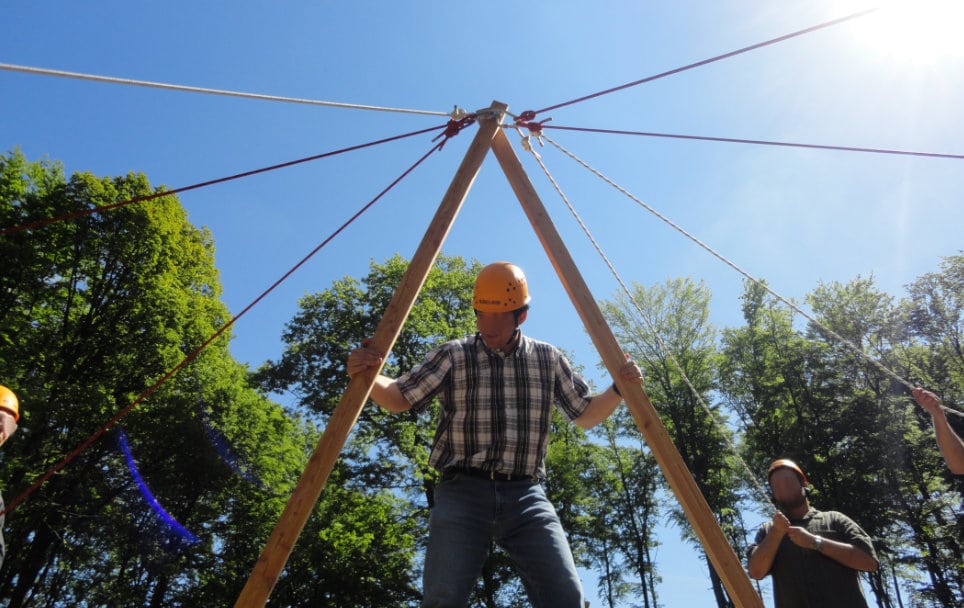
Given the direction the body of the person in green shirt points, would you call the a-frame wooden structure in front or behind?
in front

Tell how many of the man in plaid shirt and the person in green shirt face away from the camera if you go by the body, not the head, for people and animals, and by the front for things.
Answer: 0

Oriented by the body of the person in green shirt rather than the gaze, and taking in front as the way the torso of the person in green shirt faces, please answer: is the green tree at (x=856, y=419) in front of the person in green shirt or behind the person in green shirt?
behind

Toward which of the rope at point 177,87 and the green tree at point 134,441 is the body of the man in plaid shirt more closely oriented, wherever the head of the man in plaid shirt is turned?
the rope

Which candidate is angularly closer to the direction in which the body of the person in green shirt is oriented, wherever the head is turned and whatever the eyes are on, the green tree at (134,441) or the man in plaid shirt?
the man in plaid shirt

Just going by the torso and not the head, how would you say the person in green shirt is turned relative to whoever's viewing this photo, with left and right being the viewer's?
facing the viewer and to the left of the viewer

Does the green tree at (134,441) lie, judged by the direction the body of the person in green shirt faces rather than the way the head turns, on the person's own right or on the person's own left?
on the person's own right

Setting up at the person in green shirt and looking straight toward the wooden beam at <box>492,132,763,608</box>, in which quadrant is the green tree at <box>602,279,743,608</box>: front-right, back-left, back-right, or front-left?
back-right

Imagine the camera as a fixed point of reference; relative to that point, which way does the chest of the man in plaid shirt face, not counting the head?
toward the camera
